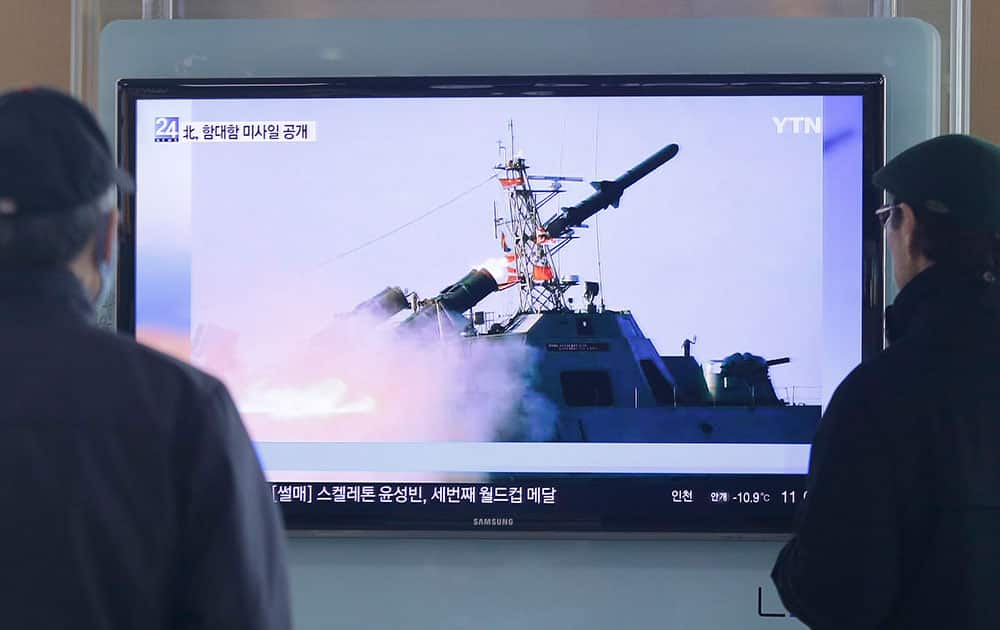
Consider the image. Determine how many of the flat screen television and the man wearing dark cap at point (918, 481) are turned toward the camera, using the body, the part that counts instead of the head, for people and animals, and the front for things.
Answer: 1

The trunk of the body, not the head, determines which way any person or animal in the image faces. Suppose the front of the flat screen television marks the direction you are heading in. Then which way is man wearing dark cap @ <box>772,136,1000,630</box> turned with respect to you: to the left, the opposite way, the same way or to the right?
the opposite way

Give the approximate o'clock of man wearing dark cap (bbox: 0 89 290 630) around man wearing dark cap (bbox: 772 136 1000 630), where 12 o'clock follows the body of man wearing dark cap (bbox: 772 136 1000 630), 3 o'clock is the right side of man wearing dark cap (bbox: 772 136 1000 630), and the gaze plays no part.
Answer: man wearing dark cap (bbox: 0 89 290 630) is roughly at 9 o'clock from man wearing dark cap (bbox: 772 136 1000 630).

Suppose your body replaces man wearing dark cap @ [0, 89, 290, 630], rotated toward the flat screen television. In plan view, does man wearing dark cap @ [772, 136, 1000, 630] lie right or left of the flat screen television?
right

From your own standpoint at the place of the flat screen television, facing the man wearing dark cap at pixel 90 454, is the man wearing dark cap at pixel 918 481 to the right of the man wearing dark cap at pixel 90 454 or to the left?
left

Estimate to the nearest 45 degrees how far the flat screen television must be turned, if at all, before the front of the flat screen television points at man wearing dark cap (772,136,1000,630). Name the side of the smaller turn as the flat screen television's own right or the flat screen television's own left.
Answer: approximately 45° to the flat screen television's own left

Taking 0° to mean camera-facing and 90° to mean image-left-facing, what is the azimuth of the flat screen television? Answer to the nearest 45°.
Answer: approximately 0°

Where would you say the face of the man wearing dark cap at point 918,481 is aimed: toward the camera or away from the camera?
away from the camera

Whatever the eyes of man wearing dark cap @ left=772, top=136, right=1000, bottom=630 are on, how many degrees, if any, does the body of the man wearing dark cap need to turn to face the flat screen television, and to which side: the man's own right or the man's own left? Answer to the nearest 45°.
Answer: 0° — they already face it

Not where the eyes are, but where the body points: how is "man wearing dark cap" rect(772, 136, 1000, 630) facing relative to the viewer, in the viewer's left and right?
facing away from the viewer and to the left of the viewer

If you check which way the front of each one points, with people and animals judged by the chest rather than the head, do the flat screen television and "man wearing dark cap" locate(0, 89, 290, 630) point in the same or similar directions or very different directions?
very different directions

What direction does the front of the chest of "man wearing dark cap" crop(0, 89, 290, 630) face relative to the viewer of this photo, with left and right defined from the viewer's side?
facing away from the viewer and to the right of the viewer

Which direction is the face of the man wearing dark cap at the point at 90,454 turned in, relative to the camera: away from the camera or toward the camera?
away from the camera
